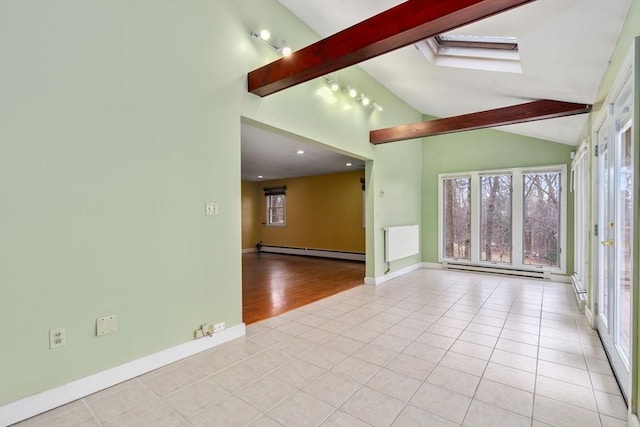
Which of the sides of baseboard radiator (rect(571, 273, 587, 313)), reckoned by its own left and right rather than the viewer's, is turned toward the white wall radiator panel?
front

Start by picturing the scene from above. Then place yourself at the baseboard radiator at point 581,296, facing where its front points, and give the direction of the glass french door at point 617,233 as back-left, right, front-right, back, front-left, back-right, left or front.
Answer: left

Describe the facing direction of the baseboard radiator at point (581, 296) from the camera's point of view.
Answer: facing to the left of the viewer

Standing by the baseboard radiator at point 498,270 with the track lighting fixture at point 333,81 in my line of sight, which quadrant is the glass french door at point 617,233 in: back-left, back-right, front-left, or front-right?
front-left

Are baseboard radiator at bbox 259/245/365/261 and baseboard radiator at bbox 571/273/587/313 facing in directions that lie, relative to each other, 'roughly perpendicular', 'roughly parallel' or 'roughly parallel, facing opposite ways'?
roughly perpendicular

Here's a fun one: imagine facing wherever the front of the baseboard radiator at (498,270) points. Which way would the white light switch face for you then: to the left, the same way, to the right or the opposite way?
to the left

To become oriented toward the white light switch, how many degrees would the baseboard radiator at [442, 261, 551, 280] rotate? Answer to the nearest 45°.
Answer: approximately 45° to its right

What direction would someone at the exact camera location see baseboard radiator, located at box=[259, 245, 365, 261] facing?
facing the viewer and to the left of the viewer

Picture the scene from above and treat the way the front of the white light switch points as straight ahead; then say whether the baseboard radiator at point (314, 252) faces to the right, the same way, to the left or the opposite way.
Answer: to the right

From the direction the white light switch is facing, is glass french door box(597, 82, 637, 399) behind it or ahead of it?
ahead

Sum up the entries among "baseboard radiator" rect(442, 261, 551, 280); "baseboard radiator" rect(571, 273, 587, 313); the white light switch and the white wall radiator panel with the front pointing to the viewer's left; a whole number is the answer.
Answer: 1

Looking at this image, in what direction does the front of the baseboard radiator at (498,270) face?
toward the camera

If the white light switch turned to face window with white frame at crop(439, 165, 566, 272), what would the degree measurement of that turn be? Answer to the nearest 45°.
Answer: approximately 45° to its left

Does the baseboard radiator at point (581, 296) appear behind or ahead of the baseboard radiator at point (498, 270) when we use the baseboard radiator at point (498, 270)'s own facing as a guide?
ahead

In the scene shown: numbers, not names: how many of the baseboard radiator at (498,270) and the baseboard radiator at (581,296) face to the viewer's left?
1

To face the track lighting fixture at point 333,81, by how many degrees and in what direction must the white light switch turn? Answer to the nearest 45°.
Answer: approximately 90° to its left

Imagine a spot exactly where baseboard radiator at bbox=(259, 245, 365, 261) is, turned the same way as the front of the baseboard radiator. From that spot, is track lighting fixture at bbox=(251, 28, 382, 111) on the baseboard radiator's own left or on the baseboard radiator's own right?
on the baseboard radiator's own left

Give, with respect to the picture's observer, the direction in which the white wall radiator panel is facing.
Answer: facing the viewer and to the right of the viewer

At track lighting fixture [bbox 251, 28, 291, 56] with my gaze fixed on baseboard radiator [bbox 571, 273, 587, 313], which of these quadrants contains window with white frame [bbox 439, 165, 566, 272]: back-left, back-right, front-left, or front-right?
front-left
